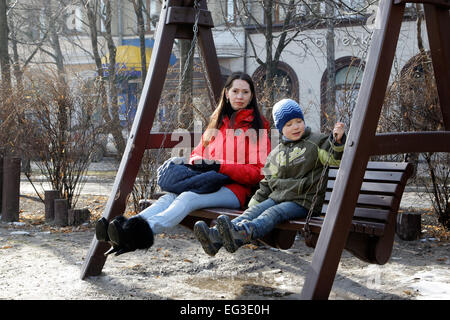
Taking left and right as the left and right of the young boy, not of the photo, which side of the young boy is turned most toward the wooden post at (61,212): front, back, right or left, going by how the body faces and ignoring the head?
right

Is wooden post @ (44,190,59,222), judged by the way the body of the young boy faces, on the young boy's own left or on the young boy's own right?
on the young boy's own right

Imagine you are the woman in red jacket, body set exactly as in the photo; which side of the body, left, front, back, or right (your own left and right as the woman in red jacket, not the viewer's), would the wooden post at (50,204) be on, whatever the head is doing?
right

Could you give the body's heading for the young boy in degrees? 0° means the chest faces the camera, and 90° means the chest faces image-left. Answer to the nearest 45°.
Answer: approximately 45°

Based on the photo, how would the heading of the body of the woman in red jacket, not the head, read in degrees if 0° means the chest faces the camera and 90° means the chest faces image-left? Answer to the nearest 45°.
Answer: approximately 45°
